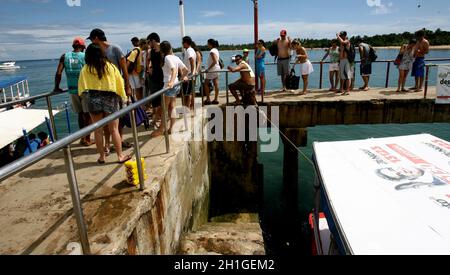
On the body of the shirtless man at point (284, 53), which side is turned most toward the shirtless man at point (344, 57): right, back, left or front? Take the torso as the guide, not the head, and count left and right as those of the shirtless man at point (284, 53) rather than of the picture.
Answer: left

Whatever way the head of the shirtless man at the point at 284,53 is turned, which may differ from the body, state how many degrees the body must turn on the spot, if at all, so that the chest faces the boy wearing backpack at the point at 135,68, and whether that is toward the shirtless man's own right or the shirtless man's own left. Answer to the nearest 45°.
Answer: approximately 45° to the shirtless man's own right

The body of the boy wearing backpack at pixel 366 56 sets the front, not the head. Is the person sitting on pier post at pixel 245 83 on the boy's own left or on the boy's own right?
on the boy's own left
